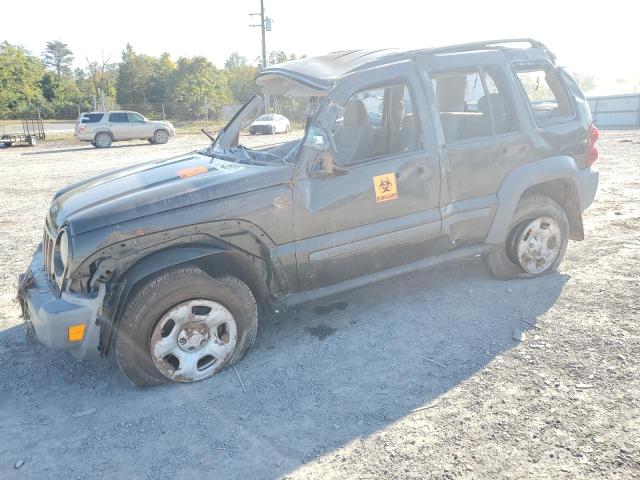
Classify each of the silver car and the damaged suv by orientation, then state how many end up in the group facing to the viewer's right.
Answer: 1

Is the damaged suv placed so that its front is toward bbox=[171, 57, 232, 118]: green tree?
no

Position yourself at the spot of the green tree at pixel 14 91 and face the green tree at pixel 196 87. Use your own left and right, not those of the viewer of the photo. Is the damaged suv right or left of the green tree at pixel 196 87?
right

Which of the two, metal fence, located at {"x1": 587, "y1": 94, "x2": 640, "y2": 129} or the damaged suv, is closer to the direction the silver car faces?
the metal fence

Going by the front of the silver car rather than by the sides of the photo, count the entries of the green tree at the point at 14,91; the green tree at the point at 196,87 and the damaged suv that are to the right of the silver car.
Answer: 1

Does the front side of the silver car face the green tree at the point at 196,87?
no

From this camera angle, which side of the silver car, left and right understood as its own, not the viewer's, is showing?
right

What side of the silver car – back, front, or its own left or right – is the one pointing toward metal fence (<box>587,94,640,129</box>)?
front

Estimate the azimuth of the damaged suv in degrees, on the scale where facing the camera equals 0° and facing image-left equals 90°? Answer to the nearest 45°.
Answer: approximately 45°

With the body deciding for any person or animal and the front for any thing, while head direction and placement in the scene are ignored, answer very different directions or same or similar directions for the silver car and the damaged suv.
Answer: very different directions

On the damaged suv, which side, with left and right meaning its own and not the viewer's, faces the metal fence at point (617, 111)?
back

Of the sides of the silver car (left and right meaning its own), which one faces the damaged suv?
right

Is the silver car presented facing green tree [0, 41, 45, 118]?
no
